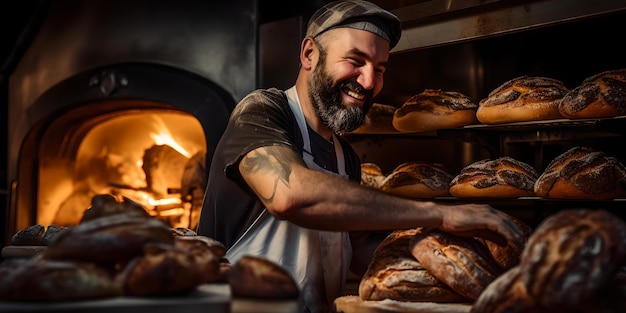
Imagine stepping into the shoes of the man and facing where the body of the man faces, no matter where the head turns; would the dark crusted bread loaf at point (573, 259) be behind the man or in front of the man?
in front

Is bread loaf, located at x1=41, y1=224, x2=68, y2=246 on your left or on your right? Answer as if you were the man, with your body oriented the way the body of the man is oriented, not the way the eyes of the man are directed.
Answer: on your right

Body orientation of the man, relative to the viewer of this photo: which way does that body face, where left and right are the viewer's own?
facing the viewer and to the right of the viewer

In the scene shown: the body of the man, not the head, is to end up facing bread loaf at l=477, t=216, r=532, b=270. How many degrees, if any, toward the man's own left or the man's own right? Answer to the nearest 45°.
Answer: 0° — they already face it

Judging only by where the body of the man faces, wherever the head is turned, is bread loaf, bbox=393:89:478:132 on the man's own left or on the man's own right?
on the man's own left

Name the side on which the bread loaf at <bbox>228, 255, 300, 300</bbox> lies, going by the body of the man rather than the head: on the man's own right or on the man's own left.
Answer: on the man's own right

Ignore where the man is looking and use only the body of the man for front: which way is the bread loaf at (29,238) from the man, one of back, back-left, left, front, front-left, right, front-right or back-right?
back-right

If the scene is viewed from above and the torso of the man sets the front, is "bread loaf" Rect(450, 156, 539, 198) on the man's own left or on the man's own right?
on the man's own left

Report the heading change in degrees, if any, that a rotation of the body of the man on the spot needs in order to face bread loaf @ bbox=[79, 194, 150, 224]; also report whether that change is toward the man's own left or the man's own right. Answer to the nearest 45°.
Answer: approximately 90° to the man's own right

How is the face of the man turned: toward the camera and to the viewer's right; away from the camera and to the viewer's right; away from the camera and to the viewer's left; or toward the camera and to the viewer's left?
toward the camera and to the viewer's right
